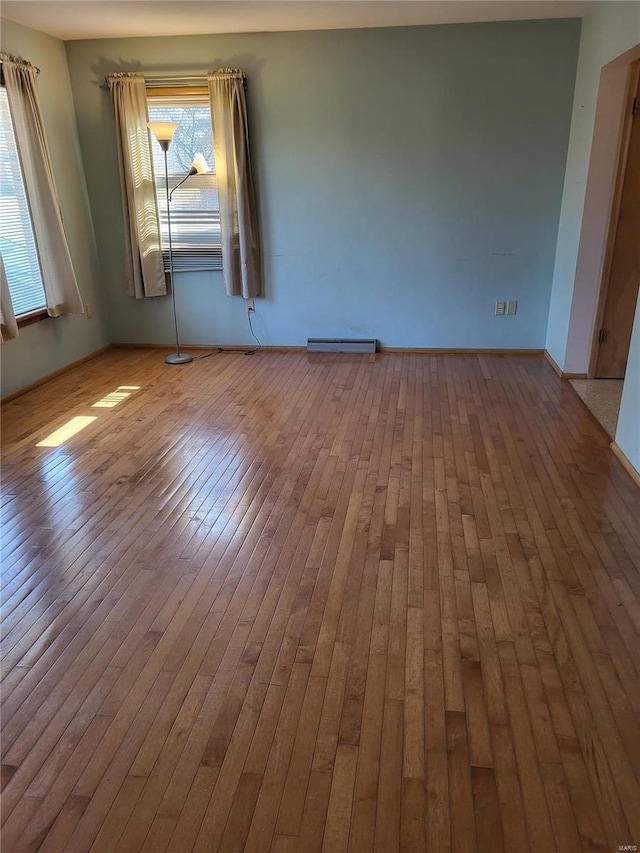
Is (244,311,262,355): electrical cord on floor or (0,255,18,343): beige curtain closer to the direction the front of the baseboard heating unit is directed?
the beige curtain

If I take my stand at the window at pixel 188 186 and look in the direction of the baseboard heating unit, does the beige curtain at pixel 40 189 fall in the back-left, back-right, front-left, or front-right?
back-right

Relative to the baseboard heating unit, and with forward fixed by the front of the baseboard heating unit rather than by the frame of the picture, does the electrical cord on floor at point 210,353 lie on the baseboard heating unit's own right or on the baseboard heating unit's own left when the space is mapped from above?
on the baseboard heating unit's own right

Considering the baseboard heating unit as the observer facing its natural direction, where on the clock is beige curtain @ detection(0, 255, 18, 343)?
The beige curtain is roughly at 2 o'clock from the baseboard heating unit.

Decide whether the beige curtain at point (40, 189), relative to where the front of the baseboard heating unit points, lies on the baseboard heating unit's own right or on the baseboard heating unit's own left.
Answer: on the baseboard heating unit's own right

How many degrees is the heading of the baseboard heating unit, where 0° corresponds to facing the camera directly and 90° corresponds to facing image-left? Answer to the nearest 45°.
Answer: approximately 0°

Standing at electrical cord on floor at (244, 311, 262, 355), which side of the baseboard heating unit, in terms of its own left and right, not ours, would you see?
right
